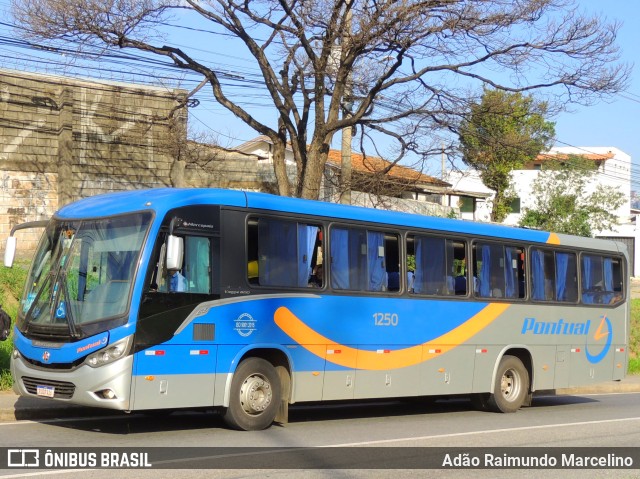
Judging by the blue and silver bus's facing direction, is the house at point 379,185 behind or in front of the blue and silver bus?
behind

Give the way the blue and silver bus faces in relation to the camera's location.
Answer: facing the viewer and to the left of the viewer

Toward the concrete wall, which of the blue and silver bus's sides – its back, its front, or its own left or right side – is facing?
right

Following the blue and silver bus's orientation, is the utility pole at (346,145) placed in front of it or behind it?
behind
